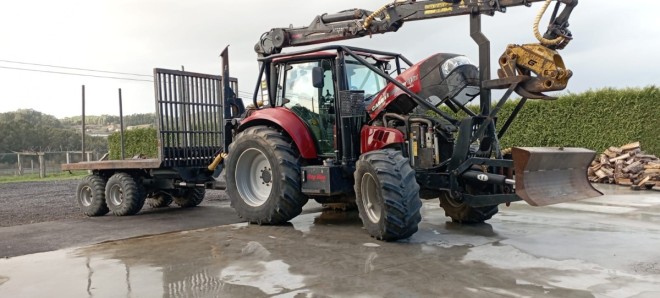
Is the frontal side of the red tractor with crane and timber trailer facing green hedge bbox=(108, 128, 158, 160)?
no

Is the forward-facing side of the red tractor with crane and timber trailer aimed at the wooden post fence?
no

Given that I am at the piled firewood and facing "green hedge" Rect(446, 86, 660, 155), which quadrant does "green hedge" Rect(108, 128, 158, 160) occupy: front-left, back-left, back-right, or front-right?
front-left

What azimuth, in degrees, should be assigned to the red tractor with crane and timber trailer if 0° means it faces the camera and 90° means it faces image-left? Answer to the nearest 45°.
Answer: approximately 315°

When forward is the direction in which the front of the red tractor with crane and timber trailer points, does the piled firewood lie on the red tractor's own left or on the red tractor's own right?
on the red tractor's own left
